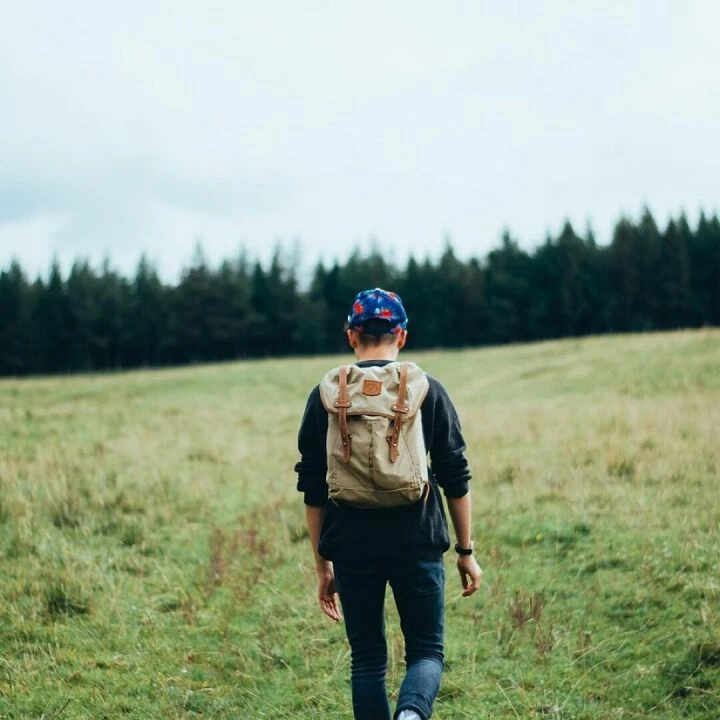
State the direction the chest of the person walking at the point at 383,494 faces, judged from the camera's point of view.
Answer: away from the camera
